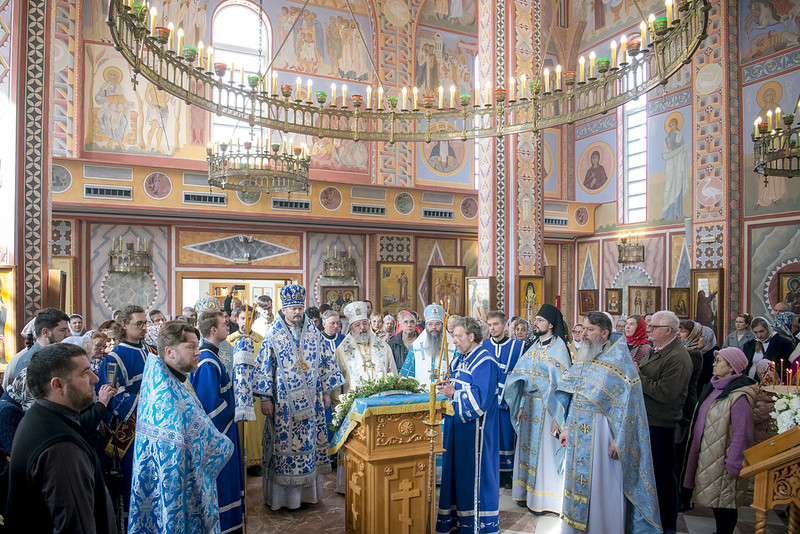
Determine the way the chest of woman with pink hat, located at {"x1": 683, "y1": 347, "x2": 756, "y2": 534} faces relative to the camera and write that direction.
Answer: to the viewer's left

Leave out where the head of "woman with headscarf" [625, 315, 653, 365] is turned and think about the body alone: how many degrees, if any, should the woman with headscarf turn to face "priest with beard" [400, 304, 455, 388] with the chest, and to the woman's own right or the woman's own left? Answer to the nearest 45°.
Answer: approximately 45° to the woman's own right

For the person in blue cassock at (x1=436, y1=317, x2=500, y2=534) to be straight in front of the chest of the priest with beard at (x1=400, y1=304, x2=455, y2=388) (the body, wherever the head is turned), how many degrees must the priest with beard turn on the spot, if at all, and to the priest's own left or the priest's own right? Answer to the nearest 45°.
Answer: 0° — they already face them

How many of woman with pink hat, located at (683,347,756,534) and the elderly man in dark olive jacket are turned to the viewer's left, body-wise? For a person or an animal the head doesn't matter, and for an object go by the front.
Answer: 2

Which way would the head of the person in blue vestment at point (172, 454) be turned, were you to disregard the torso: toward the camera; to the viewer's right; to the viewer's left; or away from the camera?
to the viewer's right

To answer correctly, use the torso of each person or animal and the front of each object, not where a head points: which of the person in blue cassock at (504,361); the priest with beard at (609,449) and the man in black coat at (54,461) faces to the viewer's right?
the man in black coat

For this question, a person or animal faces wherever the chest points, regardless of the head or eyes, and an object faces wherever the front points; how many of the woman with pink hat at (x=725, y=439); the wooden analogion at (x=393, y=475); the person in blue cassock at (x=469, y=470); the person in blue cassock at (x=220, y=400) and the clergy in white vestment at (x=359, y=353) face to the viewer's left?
2

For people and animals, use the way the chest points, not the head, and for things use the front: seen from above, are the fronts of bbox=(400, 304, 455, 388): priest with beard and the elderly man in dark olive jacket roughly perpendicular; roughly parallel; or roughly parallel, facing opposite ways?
roughly perpendicular

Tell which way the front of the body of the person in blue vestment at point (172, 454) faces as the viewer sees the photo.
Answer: to the viewer's right

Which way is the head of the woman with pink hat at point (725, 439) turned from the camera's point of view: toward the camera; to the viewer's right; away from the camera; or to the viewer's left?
to the viewer's left

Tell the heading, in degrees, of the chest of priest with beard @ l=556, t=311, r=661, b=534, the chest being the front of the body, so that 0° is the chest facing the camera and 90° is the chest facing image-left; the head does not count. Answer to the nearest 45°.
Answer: approximately 45°

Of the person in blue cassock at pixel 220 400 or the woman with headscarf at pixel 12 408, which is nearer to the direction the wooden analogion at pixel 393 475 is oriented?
the woman with headscarf
